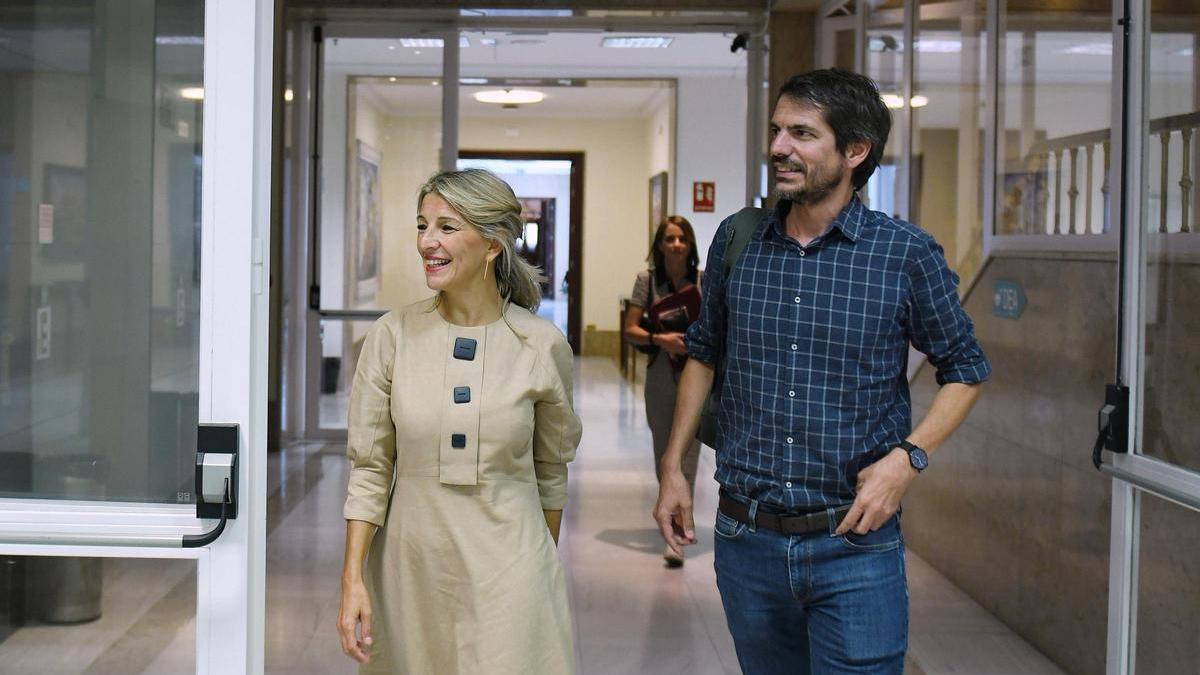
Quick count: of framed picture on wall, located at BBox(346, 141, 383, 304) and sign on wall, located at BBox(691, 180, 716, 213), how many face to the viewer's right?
1

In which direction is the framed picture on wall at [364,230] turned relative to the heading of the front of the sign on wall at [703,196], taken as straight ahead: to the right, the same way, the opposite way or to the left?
to the left

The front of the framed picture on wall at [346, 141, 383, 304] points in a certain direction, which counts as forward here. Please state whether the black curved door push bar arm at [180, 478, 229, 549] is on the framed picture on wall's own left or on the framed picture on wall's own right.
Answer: on the framed picture on wall's own right

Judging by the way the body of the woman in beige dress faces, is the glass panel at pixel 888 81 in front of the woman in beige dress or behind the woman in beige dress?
behind

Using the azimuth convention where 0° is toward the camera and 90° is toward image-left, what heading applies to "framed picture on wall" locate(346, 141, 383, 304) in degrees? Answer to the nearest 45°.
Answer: approximately 270°

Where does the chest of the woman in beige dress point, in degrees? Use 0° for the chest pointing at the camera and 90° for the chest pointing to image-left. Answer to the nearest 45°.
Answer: approximately 0°

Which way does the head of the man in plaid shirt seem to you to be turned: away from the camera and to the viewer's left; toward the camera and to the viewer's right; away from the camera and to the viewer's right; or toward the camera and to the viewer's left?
toward the camera and to the viewer's left

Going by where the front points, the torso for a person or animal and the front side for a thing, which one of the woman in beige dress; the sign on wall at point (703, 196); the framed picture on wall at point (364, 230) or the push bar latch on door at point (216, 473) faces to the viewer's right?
the framed picture on wall

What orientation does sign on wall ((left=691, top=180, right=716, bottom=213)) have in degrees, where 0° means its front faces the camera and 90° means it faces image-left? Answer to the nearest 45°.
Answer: approximately 0°
